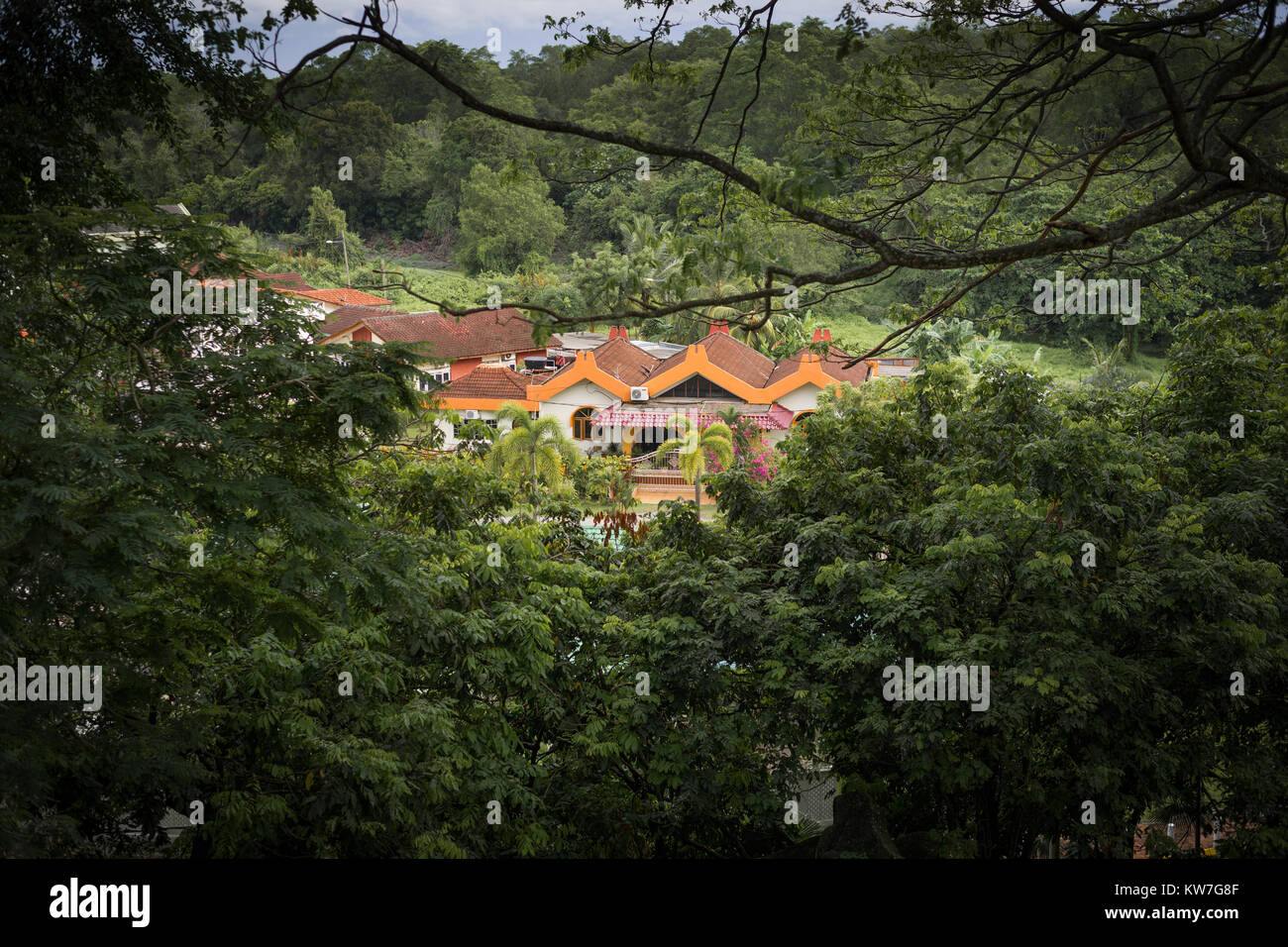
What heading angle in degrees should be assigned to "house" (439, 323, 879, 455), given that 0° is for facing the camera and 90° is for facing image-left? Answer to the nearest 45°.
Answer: approximately 0°

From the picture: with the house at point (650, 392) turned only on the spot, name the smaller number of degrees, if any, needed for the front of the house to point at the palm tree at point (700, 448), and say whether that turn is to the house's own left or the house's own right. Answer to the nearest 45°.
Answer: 0° — it already faces it

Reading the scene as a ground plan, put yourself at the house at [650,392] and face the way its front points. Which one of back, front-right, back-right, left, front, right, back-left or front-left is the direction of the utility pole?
back-right

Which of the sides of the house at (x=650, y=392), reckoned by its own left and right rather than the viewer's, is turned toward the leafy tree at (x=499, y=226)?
back

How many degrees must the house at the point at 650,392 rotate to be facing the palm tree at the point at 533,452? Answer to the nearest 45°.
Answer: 0° — it already faces it

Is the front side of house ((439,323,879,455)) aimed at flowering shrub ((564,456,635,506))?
yes
